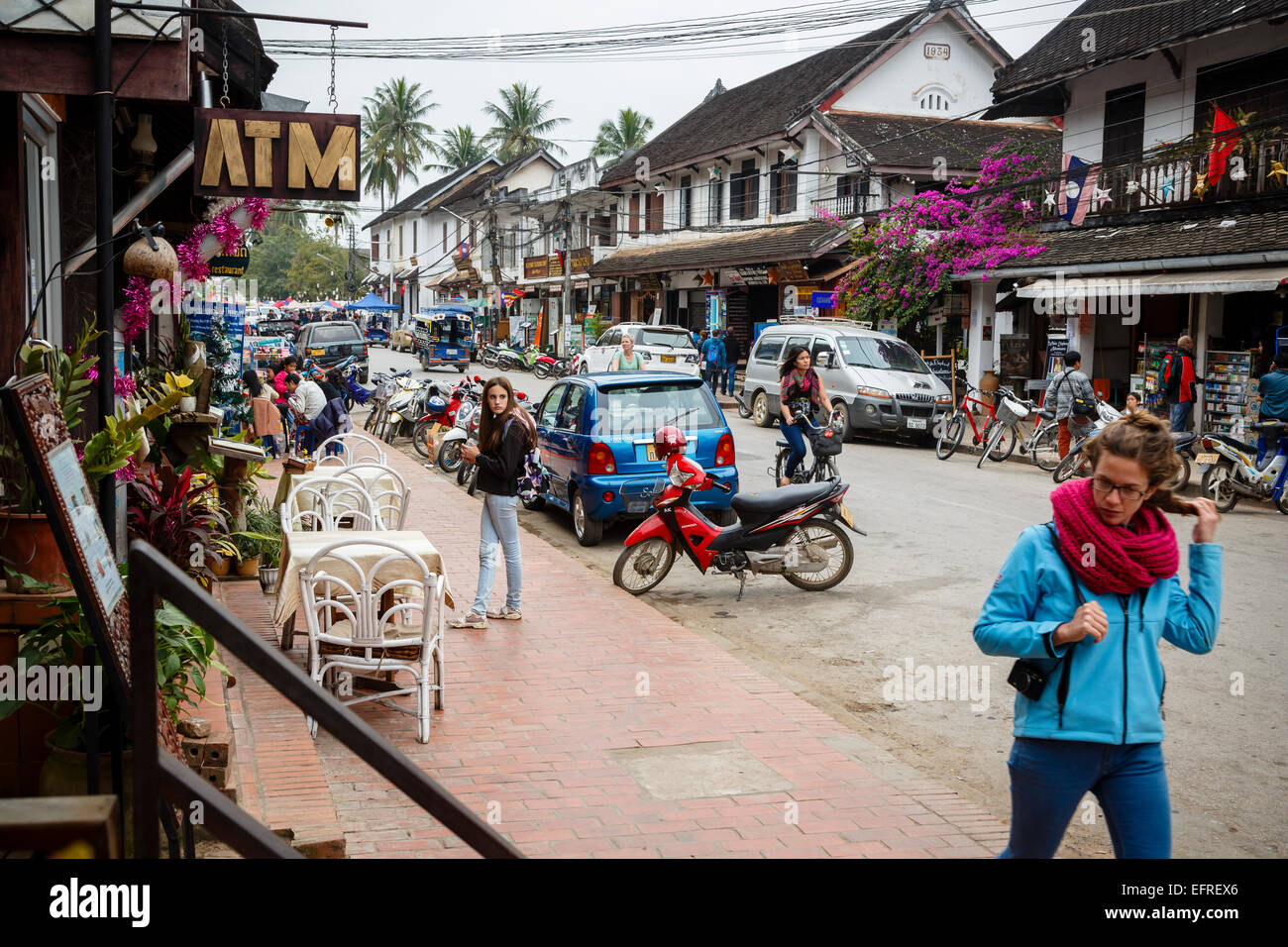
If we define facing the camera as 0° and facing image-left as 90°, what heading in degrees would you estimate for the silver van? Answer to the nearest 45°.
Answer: approximately 315°

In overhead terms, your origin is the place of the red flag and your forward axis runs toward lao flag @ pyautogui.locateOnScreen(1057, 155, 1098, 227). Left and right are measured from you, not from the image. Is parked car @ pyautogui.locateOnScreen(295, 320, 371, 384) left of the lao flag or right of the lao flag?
left

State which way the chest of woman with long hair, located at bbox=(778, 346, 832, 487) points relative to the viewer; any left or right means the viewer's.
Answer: facing the viewer and to the right of the viewer

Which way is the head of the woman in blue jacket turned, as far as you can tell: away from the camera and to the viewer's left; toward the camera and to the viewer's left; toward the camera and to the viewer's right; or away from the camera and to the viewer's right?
toward the camera and to the viewer's left

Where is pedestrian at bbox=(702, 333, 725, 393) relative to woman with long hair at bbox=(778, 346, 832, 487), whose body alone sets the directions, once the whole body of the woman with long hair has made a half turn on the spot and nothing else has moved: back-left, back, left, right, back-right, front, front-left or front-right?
front-right

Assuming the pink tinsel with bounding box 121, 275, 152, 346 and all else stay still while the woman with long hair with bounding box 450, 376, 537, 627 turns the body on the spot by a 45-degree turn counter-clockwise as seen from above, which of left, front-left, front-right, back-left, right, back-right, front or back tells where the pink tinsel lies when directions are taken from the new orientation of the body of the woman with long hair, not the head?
front-right

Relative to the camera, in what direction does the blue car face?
facing away from the viewer and to the left of the viewer

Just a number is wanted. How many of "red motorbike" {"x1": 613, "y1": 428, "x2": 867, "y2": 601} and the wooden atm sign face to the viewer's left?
1

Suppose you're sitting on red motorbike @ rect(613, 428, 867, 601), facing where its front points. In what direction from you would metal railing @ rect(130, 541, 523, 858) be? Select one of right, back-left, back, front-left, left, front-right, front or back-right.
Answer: left

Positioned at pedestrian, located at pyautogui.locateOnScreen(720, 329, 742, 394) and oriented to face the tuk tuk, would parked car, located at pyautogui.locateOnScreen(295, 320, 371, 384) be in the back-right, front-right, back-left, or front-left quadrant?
front-left

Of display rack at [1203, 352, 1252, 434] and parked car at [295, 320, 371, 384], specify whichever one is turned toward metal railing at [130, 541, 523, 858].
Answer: the display rack

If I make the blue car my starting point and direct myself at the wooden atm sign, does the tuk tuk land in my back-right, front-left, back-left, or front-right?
back-right

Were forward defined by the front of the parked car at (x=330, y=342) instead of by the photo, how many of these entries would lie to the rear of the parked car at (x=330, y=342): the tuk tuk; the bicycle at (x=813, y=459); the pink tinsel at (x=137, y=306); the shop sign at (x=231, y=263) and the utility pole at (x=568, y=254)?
3

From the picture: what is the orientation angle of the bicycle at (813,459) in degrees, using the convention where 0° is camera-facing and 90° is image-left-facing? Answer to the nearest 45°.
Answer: approximately 315°

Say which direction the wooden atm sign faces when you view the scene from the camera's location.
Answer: facing the viewer

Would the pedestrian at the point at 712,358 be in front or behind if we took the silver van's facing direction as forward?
behind

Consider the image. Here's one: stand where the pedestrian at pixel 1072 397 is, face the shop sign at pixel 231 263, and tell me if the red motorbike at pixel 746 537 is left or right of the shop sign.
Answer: left

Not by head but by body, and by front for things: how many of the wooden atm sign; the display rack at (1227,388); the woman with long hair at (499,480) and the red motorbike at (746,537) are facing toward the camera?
2

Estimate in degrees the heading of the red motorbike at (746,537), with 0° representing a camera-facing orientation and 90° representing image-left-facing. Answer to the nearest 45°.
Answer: approximately 90°
